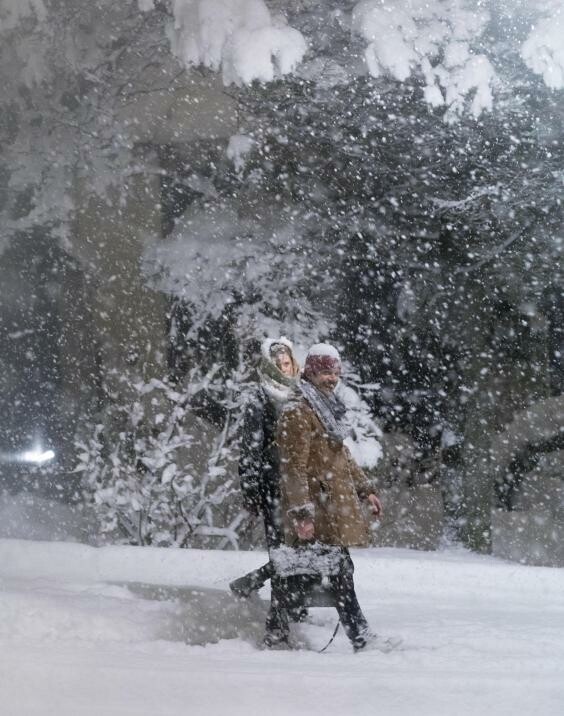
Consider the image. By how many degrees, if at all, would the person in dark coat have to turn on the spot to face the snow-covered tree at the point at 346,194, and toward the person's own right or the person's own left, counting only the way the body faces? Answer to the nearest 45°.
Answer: approximately 90° to the person's own left

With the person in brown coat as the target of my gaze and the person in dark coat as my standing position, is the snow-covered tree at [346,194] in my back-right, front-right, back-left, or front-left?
back-left

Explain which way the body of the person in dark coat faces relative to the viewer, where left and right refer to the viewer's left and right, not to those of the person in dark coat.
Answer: facing to the right of the viewer
